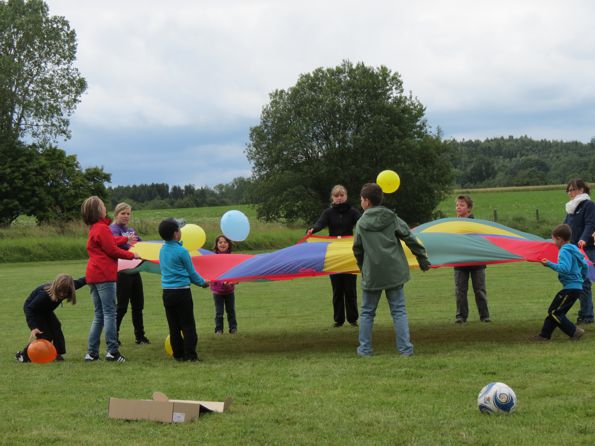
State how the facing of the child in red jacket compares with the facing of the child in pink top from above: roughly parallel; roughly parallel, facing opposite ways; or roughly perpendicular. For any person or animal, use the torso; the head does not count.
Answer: roughly perpendicular

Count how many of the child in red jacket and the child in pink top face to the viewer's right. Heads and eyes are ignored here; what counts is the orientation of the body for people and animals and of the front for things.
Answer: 1

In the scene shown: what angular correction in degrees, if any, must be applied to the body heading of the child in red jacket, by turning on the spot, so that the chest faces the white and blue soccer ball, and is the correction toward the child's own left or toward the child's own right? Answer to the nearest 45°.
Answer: approximately 45° to the child's own right

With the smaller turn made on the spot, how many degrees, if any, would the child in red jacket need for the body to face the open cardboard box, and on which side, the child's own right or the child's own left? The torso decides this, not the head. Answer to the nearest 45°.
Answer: approximately 90° to the child's own right

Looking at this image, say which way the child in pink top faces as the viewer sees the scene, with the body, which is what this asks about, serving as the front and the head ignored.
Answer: toward the camera

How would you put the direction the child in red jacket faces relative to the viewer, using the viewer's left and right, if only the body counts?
facing to the right of the viewer

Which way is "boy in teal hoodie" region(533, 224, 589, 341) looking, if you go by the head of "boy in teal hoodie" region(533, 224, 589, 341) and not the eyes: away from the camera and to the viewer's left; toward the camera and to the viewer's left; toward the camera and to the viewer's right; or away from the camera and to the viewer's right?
away from the camera and to the viewer's left

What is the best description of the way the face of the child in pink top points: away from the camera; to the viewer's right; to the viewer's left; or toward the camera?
toward the camera

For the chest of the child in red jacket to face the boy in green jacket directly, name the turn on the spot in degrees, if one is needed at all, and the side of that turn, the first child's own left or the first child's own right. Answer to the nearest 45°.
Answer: approximately 45° to the first child's own right

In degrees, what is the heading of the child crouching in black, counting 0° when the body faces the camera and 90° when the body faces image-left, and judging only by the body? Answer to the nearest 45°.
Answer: approximately 315°

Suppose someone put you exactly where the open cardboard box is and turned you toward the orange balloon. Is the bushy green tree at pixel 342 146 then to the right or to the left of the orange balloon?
right

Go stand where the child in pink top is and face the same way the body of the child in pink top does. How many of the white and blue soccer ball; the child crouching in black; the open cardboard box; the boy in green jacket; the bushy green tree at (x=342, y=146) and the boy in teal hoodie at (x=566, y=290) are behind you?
1
